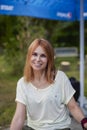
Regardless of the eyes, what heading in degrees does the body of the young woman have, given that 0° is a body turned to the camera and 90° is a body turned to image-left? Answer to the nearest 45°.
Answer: approximately 0°

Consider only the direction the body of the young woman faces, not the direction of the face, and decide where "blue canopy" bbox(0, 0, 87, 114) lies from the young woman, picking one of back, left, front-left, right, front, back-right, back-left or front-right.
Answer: back
